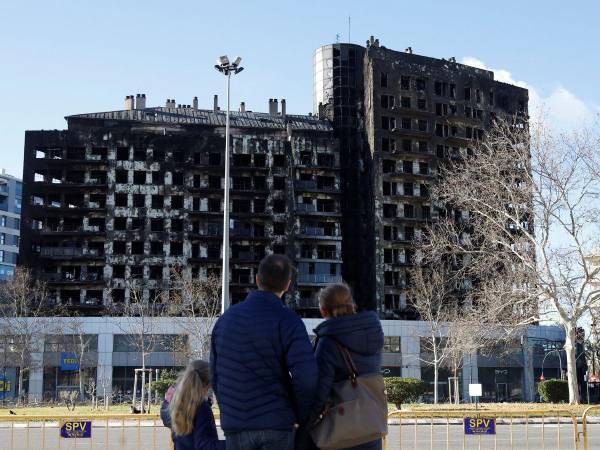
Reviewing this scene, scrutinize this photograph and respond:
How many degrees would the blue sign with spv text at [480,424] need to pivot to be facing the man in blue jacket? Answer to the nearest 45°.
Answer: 0° — it already faces them

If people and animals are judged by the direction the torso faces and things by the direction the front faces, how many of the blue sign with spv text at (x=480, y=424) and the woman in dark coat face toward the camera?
1

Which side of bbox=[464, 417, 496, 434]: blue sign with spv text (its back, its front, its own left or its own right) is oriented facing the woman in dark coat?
front

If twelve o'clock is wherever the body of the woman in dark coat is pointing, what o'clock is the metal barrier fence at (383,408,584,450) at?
The metal barrier fence is roughly at 2 o'clock from the woman in dark coat.

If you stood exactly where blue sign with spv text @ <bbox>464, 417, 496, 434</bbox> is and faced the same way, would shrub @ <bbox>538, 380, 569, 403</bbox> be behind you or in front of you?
behind

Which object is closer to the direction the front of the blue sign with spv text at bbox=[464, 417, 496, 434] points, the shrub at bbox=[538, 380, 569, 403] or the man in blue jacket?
the man in blue jacket

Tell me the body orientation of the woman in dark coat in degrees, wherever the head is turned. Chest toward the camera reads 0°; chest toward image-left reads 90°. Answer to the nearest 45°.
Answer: approximately 135°

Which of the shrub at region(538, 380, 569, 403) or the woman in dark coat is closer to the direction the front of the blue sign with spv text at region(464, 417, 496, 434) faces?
the woman in dark coat
